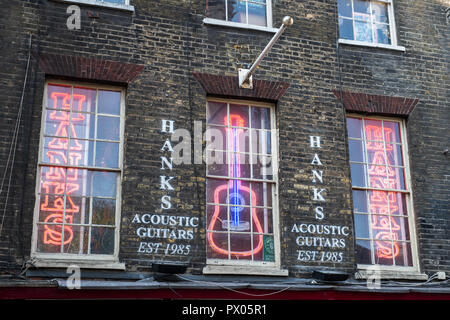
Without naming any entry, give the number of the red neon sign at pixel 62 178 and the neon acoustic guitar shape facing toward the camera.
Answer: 2

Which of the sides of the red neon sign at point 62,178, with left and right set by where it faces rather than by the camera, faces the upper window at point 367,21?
left

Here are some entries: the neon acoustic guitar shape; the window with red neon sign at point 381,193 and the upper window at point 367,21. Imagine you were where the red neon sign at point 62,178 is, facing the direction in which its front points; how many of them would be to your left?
3

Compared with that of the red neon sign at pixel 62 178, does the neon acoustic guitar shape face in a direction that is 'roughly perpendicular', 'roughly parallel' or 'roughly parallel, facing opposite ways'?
roughly parallel

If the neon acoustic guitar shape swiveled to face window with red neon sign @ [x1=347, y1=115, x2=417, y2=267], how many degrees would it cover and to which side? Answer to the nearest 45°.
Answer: approximately 90° to its left

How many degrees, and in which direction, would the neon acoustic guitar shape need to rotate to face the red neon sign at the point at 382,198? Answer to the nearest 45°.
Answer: approximately 90° to its left

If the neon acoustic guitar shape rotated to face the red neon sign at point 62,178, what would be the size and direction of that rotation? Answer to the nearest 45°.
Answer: approximately 90° to its right

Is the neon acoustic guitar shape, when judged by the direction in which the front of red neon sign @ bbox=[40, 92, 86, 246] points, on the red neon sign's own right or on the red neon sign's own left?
on the red neon sign's own left

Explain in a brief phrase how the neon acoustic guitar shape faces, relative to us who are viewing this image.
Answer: facing the viewer

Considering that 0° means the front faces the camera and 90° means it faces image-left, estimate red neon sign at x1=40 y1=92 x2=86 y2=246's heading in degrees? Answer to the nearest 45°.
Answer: approximately 0°

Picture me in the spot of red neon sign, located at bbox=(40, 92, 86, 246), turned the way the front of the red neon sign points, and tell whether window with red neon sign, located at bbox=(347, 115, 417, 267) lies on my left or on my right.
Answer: on my left

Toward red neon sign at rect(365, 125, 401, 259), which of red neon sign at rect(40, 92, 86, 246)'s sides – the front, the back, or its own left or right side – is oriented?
left
